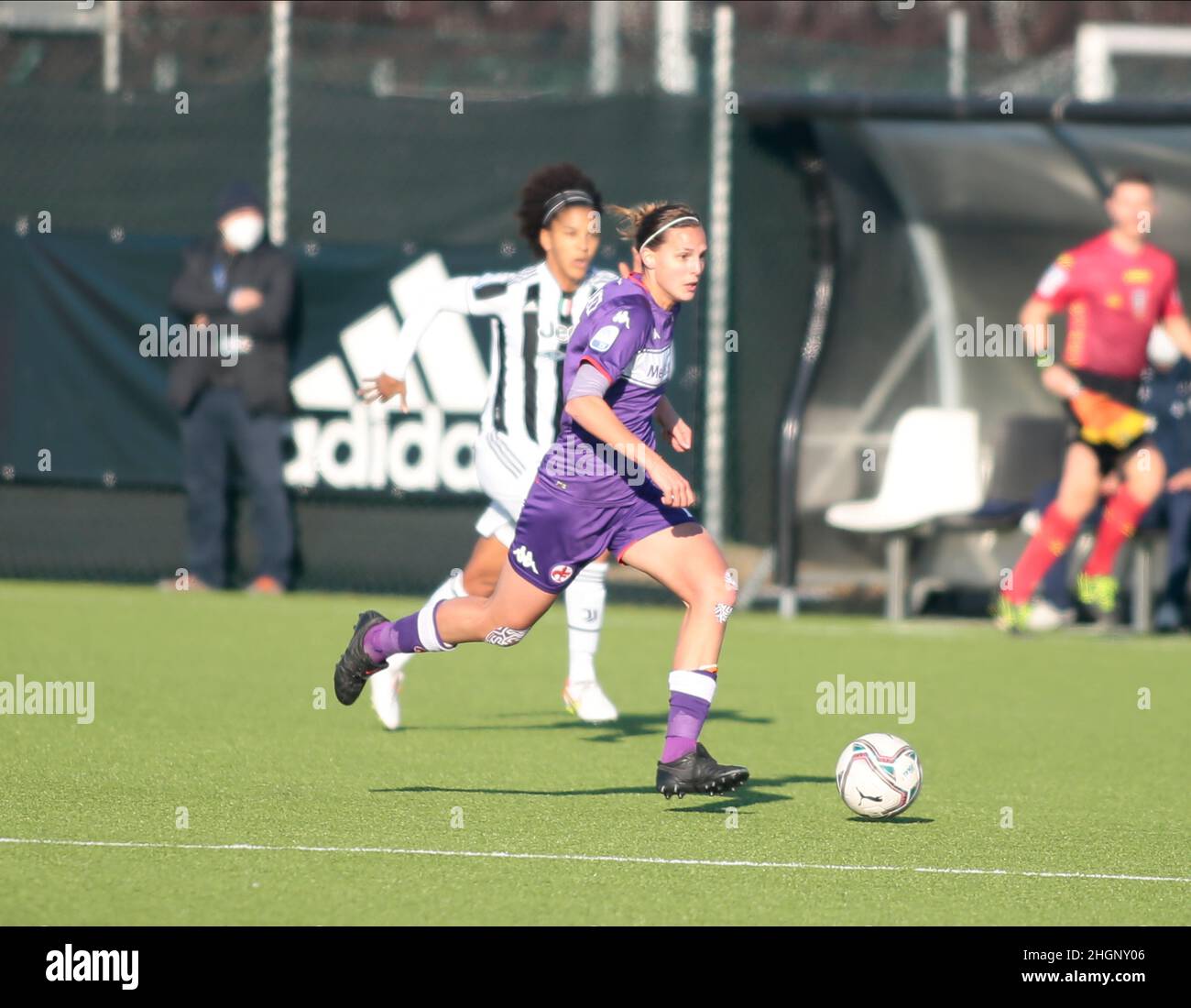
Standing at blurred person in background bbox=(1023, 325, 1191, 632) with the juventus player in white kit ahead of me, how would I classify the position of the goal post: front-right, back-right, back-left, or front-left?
back-right

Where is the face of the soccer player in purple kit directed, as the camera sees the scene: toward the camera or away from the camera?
toward the camera

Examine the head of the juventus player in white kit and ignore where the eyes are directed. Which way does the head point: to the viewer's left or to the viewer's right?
to the viewer's right

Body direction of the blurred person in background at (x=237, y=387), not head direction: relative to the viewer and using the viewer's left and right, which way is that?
facing the viewer

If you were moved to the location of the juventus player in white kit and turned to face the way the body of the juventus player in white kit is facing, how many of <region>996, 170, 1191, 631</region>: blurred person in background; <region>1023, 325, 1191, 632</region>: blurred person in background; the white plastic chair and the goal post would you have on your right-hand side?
0

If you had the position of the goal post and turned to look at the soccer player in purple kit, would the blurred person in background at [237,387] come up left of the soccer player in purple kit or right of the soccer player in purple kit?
right

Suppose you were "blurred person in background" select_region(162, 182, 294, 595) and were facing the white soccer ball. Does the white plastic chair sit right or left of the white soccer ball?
left

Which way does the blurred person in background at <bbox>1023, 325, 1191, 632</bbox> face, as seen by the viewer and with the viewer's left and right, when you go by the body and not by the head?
facing the viewer and to the left of the viewer

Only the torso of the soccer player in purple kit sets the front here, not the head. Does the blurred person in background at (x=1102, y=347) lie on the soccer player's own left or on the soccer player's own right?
on the soccer player's own left

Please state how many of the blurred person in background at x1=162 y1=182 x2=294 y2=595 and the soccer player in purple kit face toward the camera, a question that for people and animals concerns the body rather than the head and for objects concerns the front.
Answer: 1

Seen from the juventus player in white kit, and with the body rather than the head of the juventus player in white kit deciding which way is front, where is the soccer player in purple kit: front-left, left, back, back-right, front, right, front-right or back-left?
front-right

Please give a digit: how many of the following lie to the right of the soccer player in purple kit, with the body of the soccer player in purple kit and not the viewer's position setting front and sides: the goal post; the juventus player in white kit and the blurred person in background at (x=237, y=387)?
0

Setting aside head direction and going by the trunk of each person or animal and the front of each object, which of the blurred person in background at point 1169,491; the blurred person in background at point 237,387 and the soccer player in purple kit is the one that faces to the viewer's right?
the soccer player in purple kit

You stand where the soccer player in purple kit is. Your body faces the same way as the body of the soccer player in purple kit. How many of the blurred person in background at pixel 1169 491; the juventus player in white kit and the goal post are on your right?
0

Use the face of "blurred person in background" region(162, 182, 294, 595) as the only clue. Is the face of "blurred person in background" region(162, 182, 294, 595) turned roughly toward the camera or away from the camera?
toward the camera

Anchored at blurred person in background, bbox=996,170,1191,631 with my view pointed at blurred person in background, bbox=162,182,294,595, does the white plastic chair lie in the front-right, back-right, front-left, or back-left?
front-right

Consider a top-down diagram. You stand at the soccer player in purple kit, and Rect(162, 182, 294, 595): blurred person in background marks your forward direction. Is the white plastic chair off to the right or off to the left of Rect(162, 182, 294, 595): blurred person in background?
right

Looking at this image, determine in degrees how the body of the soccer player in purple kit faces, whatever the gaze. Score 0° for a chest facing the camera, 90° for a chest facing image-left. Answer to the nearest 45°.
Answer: approximately 270°

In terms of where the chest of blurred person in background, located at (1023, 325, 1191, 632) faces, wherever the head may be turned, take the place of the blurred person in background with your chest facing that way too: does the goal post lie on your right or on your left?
on your right
